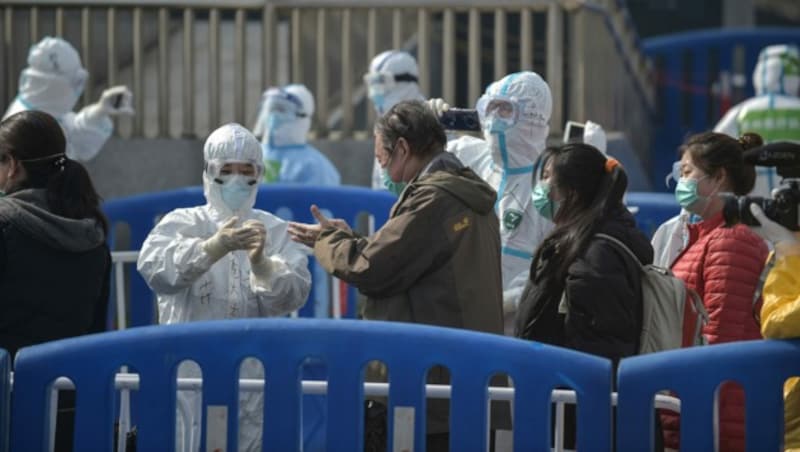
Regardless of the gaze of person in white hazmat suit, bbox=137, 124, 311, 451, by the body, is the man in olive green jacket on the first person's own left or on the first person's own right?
on the first person's own left

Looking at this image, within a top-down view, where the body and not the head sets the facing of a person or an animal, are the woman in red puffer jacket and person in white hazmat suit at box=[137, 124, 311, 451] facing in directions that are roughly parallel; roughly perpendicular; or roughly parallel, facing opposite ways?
roughly perpendicular

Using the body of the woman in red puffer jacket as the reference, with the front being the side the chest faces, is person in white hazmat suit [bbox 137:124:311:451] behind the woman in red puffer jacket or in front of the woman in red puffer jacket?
in front

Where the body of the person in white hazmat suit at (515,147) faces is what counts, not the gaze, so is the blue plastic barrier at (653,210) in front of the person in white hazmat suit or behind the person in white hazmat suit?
behind

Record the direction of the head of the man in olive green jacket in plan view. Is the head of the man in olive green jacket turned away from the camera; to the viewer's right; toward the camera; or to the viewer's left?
to the viewer's left

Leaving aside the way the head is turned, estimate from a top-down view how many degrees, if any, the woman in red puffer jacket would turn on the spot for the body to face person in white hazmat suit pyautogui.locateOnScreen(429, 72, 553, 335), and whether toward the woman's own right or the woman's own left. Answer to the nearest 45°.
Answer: approximately 45° to the woman's own right

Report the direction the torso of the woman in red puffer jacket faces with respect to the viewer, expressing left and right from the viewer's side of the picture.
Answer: facing to the left of the viewer

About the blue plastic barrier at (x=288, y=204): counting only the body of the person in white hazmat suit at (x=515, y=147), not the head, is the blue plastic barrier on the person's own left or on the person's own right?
on the person's own right

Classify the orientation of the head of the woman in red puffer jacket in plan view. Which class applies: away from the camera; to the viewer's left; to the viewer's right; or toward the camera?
to the viewer's left

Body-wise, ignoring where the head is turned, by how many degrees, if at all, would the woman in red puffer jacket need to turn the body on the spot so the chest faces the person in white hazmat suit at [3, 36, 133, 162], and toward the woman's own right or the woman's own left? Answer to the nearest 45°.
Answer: approximately 45° to the woman's own right

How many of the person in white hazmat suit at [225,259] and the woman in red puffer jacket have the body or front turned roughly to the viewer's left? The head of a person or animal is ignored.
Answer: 1

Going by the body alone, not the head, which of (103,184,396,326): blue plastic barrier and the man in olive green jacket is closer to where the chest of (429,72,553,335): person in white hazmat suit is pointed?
the man in olive green jacket

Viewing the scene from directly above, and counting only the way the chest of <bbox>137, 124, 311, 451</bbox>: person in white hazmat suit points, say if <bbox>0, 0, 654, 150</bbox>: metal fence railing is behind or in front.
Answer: behind

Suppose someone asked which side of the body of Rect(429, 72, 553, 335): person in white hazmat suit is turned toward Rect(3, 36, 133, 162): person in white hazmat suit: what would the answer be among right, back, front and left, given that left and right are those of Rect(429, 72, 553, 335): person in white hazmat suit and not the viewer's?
right
